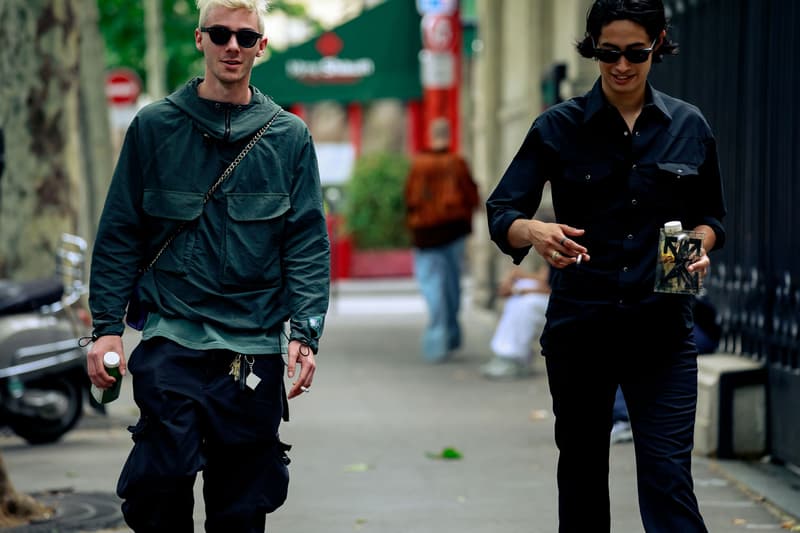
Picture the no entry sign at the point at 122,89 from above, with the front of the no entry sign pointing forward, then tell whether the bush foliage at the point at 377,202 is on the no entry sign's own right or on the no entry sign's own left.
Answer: on the no entry sign's own left

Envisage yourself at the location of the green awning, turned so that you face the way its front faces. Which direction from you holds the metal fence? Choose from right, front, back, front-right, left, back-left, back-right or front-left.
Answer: left

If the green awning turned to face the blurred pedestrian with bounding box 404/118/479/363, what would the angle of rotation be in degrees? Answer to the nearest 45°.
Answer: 0° — it already faces them

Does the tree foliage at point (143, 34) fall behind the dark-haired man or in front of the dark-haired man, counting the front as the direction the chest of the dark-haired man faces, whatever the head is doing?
behind

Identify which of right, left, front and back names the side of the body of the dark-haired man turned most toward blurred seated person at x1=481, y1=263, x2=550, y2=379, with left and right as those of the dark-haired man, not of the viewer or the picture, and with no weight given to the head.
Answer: back

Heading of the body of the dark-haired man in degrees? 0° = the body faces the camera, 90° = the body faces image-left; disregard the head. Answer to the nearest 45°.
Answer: approximately 0°

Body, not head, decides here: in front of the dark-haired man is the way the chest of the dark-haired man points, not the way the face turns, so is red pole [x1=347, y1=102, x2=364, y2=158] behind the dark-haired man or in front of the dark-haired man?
behind
